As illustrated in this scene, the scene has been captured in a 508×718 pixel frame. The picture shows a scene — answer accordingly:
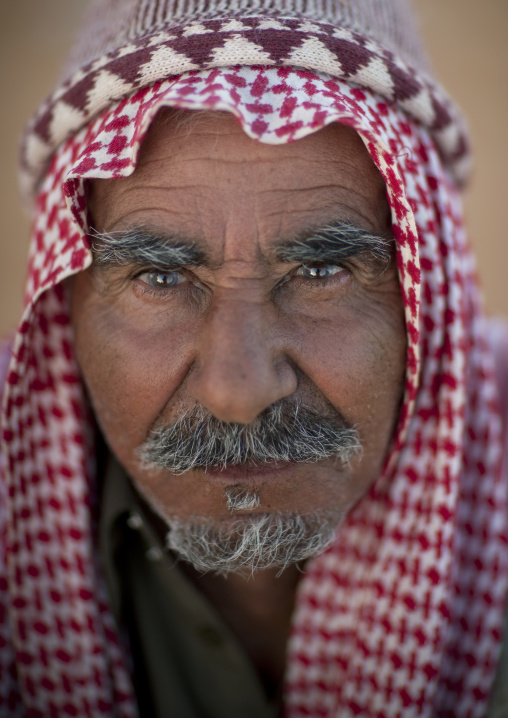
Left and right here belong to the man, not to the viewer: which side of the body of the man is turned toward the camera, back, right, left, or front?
front
